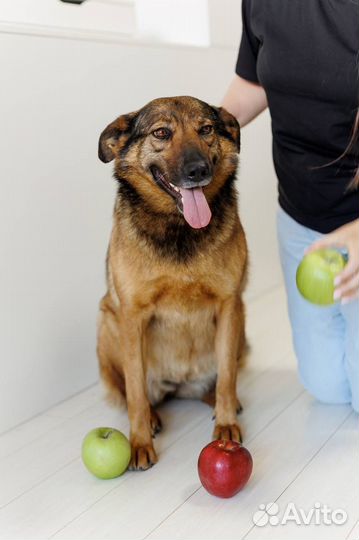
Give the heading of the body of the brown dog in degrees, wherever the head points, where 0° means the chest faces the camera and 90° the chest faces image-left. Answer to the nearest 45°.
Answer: approximately 0°
